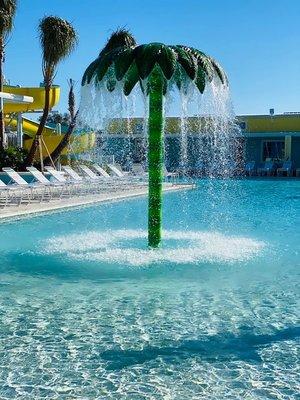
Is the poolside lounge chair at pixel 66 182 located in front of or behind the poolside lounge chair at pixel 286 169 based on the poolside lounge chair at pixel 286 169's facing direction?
in front

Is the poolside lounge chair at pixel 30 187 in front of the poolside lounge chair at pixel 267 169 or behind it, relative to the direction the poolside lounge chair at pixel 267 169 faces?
in front

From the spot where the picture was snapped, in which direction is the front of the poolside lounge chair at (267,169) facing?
facing the viewer and to the left of the viewer

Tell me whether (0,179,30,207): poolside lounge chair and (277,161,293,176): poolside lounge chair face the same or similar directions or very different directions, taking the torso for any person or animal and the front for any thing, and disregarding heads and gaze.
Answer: very different directions

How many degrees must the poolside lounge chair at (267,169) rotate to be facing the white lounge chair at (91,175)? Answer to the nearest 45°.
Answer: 0° — it already faces it

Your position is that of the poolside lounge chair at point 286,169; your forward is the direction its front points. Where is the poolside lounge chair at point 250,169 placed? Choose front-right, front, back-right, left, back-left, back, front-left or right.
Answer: front-right

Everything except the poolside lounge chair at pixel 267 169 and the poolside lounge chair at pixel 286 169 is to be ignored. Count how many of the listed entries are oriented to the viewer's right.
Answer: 0

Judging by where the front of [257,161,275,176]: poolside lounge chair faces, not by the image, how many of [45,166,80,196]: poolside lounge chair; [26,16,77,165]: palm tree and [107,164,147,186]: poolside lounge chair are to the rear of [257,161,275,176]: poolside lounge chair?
0

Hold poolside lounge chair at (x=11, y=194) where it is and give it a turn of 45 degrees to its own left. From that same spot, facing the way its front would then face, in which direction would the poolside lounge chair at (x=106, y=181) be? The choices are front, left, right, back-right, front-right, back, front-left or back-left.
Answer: front

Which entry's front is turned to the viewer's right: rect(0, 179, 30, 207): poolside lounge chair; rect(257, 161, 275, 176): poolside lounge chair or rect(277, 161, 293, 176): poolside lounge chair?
rect(0, 179, 30, 207): poolside lounge chair

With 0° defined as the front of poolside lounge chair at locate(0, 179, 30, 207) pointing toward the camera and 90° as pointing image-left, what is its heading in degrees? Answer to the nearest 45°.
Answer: approximately 270°

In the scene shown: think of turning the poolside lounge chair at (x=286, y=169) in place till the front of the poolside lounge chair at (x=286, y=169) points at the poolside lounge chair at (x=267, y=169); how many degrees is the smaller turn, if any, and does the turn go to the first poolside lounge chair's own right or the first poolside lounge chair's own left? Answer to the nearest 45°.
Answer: approximately 45° to the first poolside lounge chair's own right

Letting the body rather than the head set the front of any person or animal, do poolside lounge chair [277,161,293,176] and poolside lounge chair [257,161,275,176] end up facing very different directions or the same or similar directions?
same or similar directions
